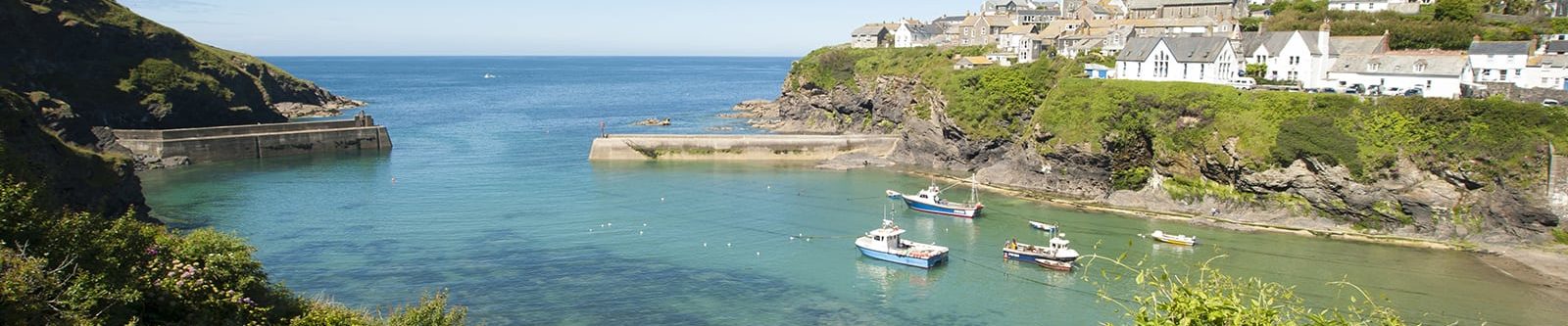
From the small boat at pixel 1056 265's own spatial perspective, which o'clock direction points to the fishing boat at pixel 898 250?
the fishing boat at pixel 898 250 is roughly at 12 o'clock from the small boat at pixel 1056 265.

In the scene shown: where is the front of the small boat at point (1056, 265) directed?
to the viewer's left
